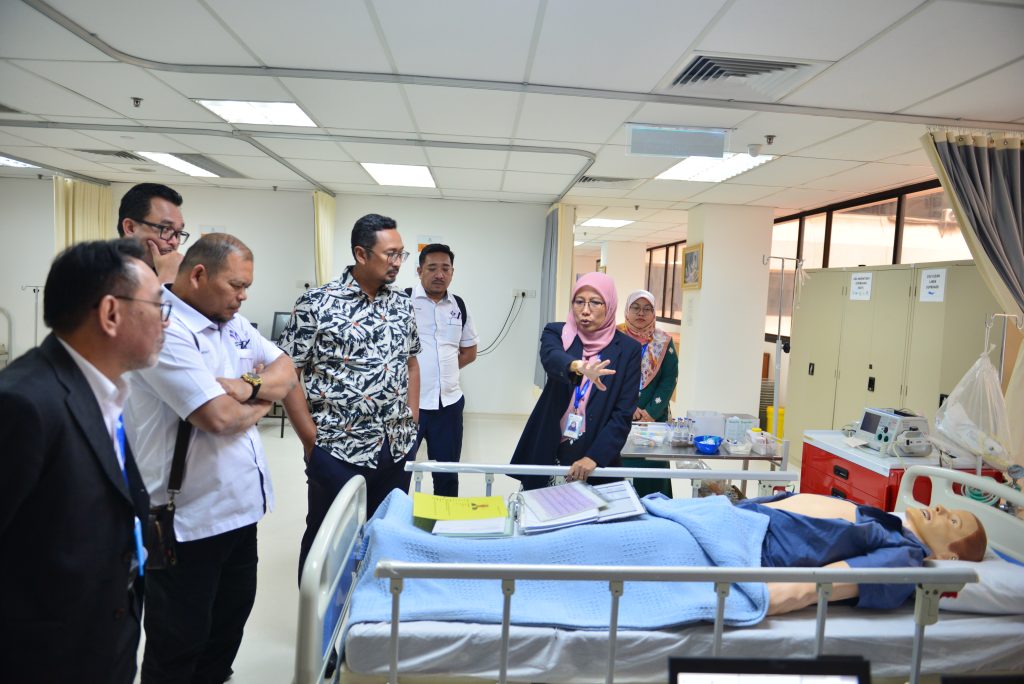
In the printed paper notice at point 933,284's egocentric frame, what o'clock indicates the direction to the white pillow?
The white pillow is roughly at 12 o'clock from the printed paper notice.

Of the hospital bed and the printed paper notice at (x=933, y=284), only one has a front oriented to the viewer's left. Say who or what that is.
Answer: the hospital bed

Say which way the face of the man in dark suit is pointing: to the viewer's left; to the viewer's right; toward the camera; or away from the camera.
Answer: to the viewer's right

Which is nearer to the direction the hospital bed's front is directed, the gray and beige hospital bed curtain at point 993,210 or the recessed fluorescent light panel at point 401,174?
the recessed fluorescent light panel

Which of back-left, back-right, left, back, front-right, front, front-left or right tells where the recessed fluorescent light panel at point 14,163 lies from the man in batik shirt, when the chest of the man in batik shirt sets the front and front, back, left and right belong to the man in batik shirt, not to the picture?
back

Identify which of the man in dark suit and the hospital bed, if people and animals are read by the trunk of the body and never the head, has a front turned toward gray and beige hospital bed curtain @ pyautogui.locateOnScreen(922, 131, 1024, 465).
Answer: the man in dark suit

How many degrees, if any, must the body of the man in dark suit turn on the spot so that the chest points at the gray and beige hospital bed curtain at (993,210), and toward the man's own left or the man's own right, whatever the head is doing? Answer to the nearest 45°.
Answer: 0° — they already face it

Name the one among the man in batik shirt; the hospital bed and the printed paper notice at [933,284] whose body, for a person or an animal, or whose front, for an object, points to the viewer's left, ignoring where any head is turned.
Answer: the hospital bed

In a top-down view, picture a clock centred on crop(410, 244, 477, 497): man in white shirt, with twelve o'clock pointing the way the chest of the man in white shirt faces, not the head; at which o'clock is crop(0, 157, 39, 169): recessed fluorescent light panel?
The recessed fluorescent light panel is roughly at 4 o'clock from the man in white shirt.

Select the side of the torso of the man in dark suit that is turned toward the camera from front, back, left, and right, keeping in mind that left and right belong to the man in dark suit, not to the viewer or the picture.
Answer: right

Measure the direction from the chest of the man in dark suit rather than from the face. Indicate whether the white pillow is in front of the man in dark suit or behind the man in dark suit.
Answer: in front

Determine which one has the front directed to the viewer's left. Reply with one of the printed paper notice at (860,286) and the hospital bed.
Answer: the hospital bed

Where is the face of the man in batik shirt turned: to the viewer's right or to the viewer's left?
to the viewer's right

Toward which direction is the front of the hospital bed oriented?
to the viewer's left
